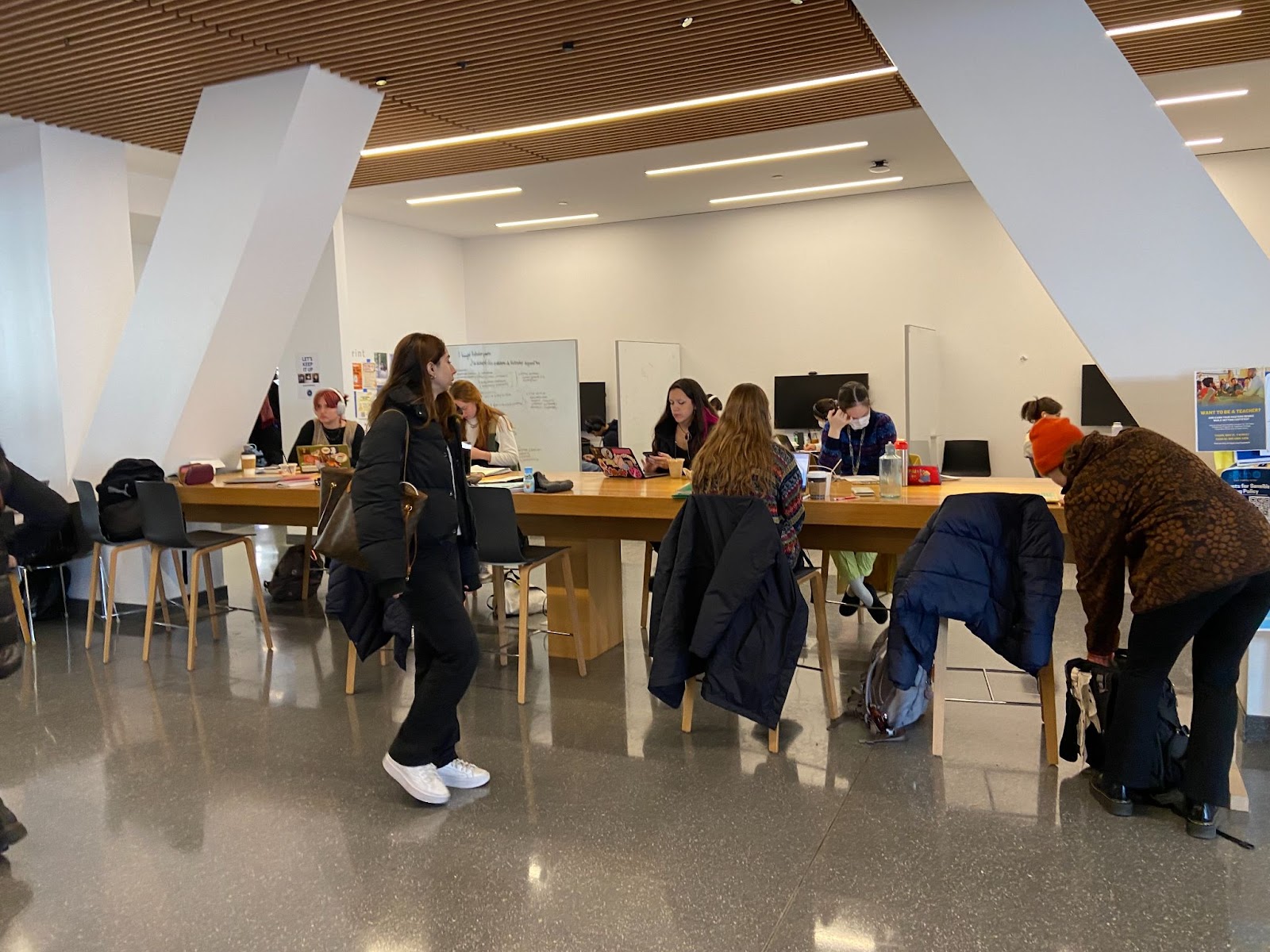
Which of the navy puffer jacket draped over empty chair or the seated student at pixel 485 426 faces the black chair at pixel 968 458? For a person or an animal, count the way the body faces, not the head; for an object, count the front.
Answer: the navy puffer jacket draped over empty chair

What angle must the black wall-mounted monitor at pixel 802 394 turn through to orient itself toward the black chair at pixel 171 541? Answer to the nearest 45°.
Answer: approximately 45° to its right

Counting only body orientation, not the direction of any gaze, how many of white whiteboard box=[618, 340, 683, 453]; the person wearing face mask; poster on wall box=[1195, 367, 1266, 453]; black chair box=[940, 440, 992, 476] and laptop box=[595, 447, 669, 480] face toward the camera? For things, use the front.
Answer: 4

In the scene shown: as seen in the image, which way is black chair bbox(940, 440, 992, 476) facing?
toward the camera

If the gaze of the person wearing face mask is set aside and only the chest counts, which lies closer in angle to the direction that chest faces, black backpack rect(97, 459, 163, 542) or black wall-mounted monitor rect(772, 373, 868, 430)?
the black backpack

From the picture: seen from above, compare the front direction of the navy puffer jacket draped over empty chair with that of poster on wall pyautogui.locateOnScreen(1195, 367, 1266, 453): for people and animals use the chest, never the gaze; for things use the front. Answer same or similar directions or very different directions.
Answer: very different directions

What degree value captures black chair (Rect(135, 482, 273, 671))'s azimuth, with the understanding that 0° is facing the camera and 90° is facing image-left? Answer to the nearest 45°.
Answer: approximately 225°

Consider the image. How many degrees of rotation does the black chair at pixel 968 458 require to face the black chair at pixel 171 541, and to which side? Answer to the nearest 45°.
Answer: approximately 45° to its right

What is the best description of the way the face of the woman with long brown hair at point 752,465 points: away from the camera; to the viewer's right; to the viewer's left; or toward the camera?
away from the camera

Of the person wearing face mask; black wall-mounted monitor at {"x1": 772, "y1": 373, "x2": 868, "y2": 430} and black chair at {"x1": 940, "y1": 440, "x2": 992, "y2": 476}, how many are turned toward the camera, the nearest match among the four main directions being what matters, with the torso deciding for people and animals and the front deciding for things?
3

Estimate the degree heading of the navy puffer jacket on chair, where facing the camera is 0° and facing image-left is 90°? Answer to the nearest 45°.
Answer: approximately 180°

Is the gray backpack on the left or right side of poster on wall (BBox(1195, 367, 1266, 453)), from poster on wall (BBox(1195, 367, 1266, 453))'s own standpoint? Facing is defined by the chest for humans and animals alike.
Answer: on its right

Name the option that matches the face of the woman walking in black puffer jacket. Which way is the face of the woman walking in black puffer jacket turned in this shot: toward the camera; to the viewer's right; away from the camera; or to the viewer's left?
to the viewer's right

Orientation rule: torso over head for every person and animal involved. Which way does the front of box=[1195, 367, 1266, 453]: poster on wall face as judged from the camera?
facing the viewer

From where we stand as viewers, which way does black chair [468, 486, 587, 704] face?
facing away from the viewer and to the right of the viewer
